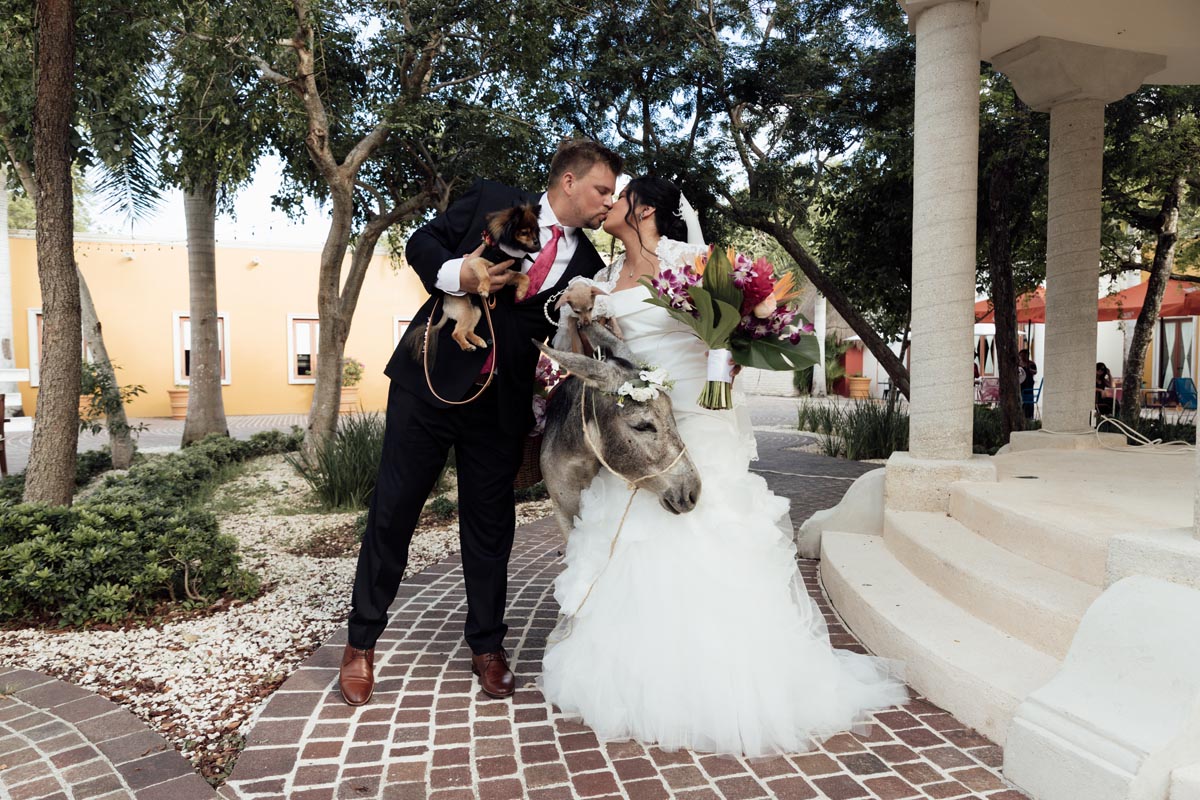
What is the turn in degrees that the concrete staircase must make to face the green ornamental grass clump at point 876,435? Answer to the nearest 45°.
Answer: approximately 135° to its right

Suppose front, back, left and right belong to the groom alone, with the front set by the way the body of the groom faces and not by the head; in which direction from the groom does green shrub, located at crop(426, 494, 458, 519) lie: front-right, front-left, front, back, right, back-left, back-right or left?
back-left

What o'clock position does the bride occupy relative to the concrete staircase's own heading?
The bride is roughly at 12 o'clock from the concrete staircase.

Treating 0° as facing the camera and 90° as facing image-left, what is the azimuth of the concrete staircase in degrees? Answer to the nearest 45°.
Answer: approximately 45°

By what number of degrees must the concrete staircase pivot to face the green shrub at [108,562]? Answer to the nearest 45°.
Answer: approximately 45° to its right

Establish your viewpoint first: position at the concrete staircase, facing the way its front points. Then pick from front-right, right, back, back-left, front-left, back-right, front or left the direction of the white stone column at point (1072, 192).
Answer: back-right

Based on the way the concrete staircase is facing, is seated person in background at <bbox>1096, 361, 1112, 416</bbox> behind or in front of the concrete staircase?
behind

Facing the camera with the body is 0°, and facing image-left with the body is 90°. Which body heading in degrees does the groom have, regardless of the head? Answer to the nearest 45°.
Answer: approximately 315°

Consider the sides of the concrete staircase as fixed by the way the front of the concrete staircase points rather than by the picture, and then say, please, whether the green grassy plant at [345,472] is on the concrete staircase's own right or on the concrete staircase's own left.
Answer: on the concrete staircase's own right

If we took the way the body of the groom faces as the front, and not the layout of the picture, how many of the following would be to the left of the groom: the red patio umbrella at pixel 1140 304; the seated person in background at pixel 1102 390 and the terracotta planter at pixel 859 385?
3

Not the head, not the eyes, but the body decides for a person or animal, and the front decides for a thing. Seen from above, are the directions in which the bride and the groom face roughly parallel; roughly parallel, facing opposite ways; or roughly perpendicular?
roughly perpendicular

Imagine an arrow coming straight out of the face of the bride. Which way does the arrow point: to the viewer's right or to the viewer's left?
to the viewer's left
